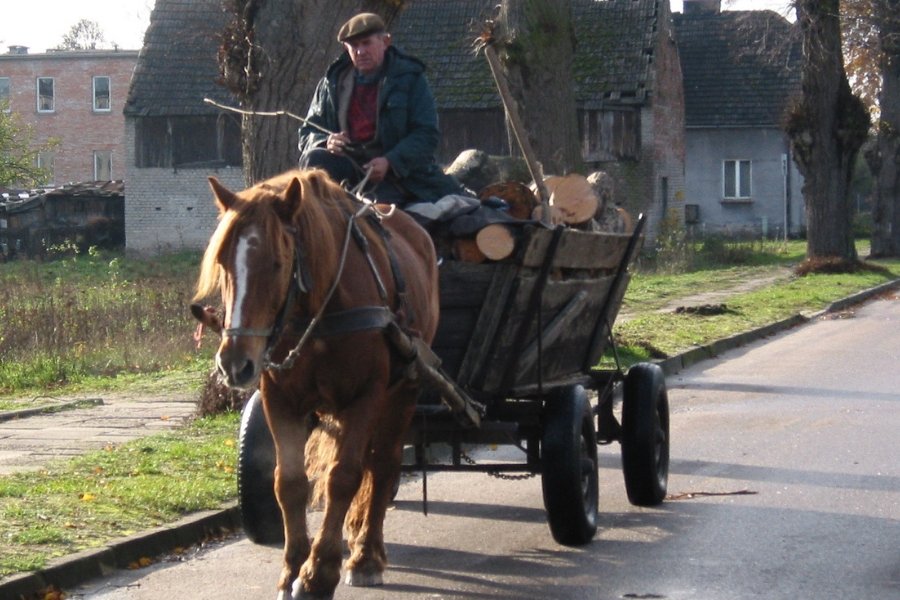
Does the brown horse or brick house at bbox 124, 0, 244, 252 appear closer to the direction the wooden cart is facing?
the brown horse

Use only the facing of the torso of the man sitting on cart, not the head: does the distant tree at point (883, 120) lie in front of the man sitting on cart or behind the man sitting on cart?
behind

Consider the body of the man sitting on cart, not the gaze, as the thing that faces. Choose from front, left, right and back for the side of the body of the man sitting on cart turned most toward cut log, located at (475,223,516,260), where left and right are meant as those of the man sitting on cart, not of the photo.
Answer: left

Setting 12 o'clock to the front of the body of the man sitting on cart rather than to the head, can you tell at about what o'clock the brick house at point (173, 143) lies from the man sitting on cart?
The brick house is roughly at 4 o'clock from the man sitting on cart.

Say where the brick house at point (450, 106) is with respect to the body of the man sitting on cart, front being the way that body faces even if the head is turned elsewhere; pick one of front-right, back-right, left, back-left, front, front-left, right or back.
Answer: back-right

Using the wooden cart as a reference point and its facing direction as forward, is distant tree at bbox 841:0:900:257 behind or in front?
behind

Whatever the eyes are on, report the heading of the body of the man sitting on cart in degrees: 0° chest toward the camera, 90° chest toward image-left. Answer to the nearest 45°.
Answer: approximately 45°
